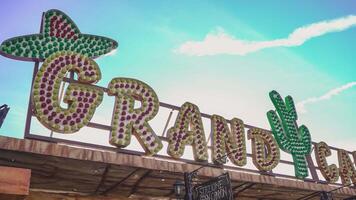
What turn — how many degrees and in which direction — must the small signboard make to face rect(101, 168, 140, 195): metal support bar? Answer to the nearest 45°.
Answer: approximately 45° to its right

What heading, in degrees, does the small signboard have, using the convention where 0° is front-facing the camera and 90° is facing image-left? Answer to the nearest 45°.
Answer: approximately 45°
